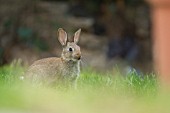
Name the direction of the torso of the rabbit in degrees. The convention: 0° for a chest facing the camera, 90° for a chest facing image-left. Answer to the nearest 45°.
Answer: approximately 270°
